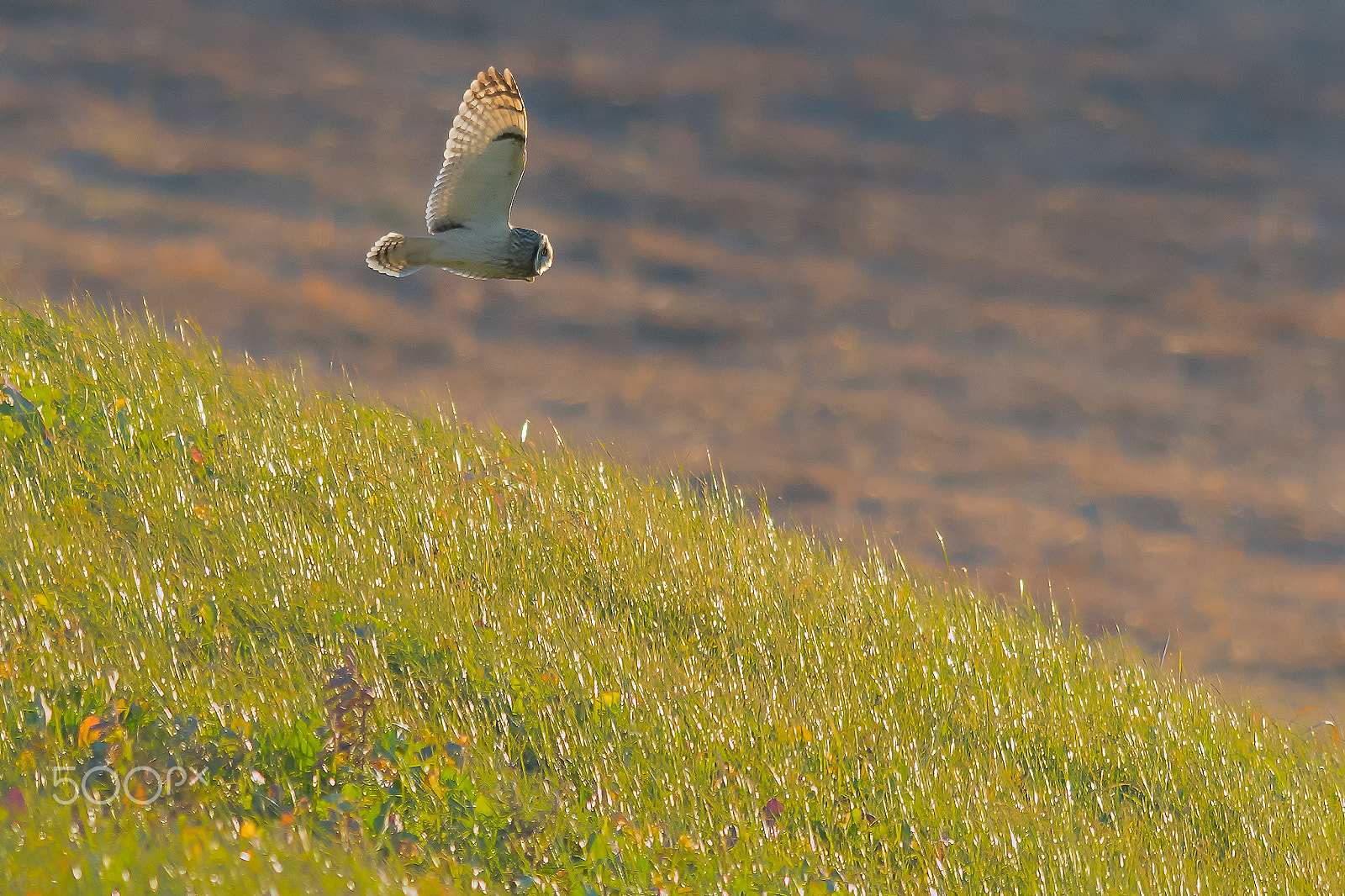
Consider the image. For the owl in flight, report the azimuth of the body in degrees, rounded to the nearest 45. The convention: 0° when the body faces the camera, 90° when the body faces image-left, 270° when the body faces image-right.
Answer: approximately 270°
